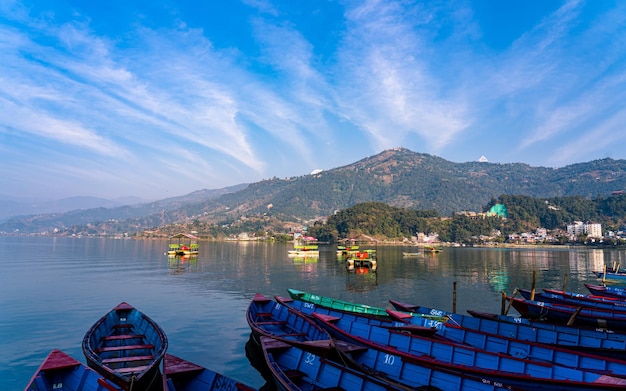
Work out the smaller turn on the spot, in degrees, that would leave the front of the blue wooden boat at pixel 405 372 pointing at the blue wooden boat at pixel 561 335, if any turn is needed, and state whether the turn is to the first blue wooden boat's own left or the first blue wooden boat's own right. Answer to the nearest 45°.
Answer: approximately 90° to the first blue wooden boat's own right

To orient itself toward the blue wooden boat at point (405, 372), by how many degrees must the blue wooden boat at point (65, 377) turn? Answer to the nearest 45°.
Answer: approximately 135° to its right

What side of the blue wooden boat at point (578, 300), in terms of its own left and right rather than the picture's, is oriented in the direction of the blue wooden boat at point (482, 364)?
left

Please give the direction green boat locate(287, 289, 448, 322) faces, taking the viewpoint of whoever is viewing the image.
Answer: facing to the left of the viewer

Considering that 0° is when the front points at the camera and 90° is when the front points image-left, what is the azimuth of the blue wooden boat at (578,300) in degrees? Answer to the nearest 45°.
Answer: approximately 90°

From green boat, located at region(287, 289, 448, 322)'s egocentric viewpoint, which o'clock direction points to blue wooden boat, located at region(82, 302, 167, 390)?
The blue wooden boat is roughly at 10 o'clock from the green boat.

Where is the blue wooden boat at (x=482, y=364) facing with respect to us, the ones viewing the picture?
facing away from the viewer and to the left of the viewer

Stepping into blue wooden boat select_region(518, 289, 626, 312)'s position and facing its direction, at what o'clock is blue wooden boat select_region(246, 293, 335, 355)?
blue wooden boat select_region(246, 293, 335, 355) is roughly at 10 o'clock from blue wooden boat select_region(518, 289, 626, 312).

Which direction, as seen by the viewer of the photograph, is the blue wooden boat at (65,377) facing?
facing away from the viewer and to the left of the viewer

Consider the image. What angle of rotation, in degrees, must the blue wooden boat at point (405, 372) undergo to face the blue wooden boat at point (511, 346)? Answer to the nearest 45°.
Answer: approximately 90° to its right

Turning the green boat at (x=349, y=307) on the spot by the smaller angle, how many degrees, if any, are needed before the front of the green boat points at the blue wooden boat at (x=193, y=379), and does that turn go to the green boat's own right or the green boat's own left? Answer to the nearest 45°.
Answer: approximately 90° to the green boat's own left
